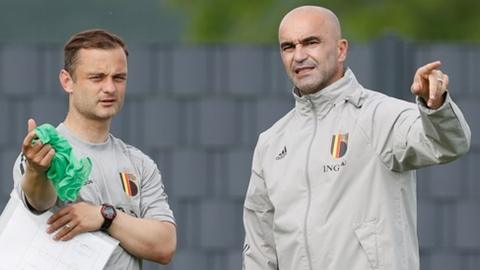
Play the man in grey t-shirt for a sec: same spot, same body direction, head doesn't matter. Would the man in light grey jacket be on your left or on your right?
on your left

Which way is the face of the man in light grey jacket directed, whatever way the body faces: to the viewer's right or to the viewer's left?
to the viewer's left

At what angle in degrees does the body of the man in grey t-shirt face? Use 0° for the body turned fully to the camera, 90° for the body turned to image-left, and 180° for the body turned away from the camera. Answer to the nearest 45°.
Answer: approximately 0°

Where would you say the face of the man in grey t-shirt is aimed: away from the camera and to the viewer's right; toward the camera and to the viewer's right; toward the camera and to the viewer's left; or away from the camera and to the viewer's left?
toward the camera and to the viewer's right
